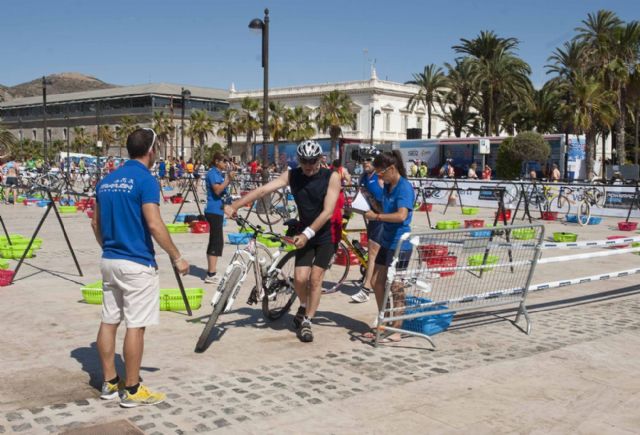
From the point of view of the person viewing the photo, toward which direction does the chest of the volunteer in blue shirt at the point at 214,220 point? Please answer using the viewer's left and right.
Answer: facing to the right of the viewer

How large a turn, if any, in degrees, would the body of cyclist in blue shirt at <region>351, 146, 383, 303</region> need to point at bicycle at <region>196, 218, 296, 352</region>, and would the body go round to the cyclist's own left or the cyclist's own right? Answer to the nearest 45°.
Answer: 0° — they already face it

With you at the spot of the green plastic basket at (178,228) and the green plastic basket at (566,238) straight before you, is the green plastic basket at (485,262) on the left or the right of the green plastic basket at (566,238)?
right

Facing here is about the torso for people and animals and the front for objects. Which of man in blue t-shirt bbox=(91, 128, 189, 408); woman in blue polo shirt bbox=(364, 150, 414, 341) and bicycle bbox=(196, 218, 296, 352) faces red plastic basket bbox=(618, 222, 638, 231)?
the man in blue t-shirt

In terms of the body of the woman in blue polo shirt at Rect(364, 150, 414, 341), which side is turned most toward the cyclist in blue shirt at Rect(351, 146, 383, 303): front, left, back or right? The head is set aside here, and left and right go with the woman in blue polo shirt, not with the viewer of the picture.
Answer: right

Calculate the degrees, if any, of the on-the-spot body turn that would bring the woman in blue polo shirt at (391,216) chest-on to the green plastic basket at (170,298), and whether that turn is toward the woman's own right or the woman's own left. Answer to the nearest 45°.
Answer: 0° — they already face it

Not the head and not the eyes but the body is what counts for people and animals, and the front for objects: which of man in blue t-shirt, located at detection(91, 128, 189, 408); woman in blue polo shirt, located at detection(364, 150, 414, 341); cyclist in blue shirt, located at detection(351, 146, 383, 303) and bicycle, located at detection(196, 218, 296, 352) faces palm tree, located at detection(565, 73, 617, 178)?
the man in blue t-shirt

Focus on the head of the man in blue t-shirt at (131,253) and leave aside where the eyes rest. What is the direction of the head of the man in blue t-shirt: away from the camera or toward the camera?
away from the camera

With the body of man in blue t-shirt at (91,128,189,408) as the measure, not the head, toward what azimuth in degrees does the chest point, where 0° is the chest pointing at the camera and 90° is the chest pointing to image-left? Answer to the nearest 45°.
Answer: approximately 225°

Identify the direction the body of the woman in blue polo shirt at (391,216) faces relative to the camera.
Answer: to the viewer's left

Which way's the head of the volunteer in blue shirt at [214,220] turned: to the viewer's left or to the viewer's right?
to the viewer's right

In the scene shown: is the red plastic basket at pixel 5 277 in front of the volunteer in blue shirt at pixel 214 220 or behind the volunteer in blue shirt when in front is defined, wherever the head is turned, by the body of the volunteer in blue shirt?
behind

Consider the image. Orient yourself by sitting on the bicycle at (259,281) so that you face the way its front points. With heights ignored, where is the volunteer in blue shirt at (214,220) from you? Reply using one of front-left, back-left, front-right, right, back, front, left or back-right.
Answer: back-right
